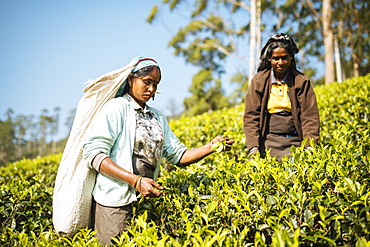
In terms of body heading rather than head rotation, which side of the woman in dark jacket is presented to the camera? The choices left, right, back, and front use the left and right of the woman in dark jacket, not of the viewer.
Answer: front

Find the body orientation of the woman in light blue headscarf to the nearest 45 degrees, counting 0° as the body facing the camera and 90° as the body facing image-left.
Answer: approximately 315°

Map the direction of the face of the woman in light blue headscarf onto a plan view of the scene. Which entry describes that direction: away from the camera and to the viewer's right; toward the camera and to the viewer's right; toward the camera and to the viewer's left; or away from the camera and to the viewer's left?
toward the camera and to the viewer's right

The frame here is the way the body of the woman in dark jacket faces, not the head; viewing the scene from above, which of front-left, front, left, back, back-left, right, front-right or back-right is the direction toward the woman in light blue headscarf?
front-right

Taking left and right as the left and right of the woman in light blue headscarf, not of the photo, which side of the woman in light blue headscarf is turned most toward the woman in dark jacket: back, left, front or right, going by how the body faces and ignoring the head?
left

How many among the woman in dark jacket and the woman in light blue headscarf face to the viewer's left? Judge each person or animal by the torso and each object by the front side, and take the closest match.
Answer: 0
